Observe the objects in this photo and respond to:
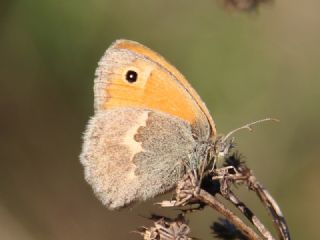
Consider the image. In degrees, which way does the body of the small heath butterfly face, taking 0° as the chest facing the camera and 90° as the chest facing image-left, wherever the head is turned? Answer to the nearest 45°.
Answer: approximately 270°

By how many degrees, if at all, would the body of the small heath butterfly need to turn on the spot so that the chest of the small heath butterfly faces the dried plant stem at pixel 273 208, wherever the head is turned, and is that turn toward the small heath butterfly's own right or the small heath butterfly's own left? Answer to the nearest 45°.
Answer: approximately 45° to the small heath butterfly's own right
